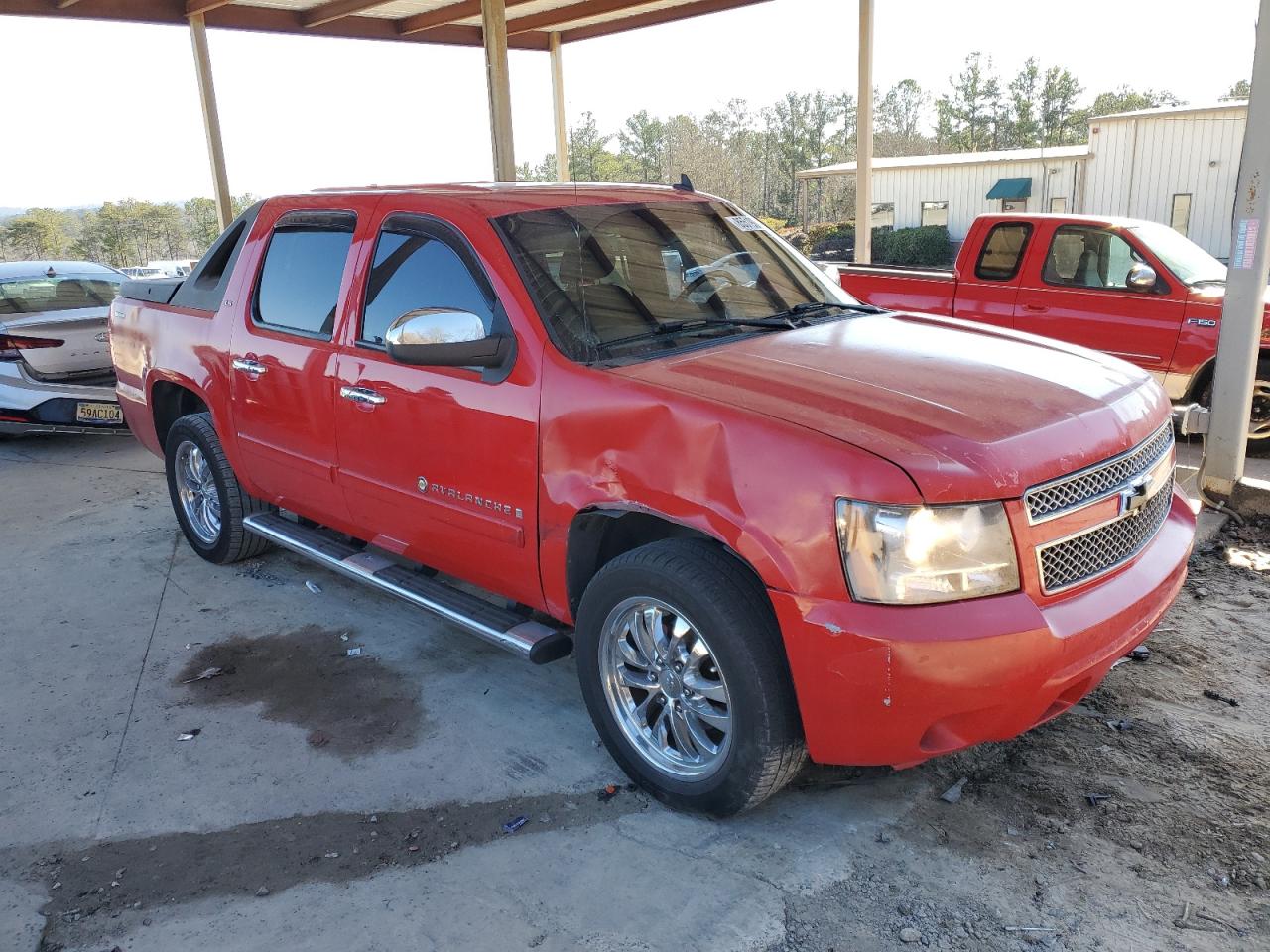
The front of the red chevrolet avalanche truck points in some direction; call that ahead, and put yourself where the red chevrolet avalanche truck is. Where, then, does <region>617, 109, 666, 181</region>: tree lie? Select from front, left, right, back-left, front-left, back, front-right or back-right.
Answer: back-left

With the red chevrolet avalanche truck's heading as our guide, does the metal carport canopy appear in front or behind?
behind

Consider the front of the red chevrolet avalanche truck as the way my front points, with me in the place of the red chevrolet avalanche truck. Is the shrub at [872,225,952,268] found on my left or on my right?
on my left

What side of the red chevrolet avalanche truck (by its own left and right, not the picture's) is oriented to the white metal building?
left

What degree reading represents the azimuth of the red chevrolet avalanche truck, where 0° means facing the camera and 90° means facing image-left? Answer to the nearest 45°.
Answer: approximately 315°

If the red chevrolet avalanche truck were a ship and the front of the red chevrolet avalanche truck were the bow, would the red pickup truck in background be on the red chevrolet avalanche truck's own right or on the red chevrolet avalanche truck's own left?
on the red chevrolet avalanche truck's own left

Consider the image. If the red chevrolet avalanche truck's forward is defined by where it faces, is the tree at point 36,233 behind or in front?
behind

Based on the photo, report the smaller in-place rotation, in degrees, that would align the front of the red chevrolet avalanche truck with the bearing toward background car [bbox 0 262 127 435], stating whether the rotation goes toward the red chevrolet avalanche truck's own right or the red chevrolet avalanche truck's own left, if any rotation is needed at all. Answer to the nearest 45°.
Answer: approximately 180°

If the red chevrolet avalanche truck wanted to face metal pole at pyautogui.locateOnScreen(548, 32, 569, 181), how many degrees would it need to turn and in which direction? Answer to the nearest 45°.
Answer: approximately 135° to its left
